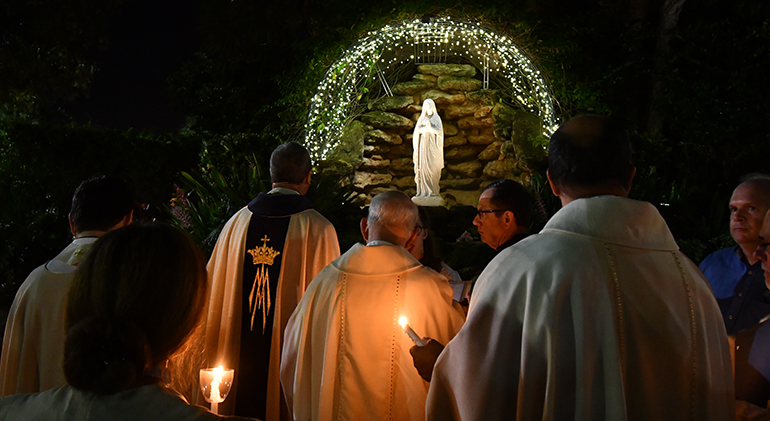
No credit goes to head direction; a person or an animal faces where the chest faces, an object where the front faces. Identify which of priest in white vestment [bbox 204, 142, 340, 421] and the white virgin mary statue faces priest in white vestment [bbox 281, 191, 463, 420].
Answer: the white virgin mary statue

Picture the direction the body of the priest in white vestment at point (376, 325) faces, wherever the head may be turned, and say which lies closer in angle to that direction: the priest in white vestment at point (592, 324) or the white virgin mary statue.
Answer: the white virgin mary statue

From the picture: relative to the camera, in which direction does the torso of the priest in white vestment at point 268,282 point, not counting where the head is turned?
away from the camera

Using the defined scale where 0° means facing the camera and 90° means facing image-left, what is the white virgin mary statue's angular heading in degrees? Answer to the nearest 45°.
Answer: approximately 0°

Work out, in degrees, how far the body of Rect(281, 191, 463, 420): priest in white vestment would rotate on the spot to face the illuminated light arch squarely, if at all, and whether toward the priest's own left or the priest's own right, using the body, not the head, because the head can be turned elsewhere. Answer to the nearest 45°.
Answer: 0° — they already face it

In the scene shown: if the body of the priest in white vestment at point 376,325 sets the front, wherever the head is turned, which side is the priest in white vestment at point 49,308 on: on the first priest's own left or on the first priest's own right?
on the first priest's own left

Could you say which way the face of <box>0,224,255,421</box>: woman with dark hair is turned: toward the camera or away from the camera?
away from the camera

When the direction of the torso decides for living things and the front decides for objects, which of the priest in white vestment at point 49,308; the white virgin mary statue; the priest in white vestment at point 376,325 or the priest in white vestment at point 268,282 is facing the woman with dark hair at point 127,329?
the white virgin mary statue

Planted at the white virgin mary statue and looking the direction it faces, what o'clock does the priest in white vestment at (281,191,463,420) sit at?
The priest in white vestment is roughly at 12 o'clock from the white virgin mary statue.

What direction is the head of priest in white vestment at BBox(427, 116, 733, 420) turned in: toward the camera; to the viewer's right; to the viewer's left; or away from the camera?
away from the camera
